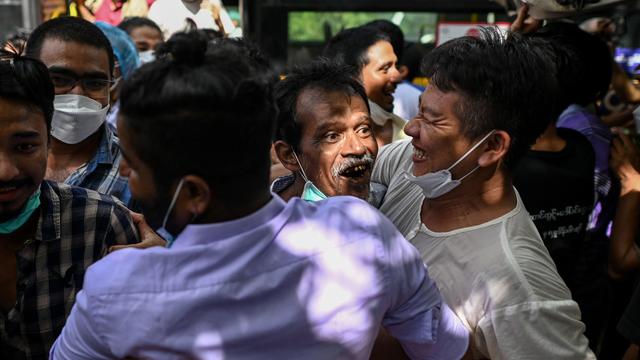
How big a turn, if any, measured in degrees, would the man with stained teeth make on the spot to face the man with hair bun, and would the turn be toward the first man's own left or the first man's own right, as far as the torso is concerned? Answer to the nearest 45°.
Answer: approximately 45° to the first man's own right

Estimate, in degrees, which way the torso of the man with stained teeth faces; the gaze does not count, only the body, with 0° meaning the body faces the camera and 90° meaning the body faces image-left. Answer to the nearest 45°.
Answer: approximately 315°
